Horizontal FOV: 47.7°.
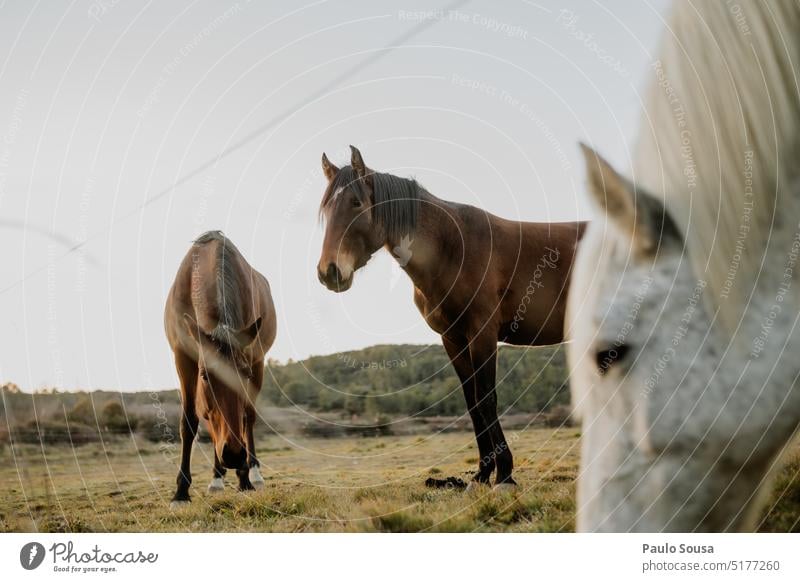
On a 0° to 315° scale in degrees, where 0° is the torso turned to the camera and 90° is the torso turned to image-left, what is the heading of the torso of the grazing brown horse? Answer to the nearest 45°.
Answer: approximately 0°

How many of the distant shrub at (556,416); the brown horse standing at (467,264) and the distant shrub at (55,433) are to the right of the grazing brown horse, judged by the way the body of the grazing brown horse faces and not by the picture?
1

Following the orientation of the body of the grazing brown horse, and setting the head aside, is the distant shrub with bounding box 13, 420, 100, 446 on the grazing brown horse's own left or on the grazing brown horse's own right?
on the grazing brown horse's own right

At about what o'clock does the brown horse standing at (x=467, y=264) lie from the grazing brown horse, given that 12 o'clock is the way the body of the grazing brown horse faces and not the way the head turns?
The brown horse standing is roughly at 10 o'clock from the grazing brown horse.
